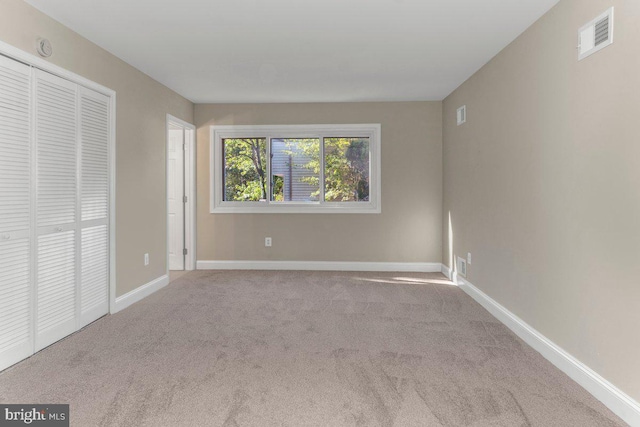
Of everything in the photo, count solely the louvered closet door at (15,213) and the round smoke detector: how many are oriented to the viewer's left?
0

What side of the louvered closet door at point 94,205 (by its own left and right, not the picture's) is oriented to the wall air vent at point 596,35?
front

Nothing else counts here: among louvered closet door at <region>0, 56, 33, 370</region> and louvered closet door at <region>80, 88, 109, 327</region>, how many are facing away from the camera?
0

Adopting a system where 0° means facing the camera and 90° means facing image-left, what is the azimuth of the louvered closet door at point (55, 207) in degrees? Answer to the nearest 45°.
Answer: approximately 315°

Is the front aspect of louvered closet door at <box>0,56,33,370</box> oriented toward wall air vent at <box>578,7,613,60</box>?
yes

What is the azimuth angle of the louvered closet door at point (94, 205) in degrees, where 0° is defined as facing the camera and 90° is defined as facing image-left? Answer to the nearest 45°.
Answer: approximately 315°

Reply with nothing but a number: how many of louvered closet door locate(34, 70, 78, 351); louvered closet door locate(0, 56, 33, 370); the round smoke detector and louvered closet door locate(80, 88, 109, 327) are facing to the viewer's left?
0

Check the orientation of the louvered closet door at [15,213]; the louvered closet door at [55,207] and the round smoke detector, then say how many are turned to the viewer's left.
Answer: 0

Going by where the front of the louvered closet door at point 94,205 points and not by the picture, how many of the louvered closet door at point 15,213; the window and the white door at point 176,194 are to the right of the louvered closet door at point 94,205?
1

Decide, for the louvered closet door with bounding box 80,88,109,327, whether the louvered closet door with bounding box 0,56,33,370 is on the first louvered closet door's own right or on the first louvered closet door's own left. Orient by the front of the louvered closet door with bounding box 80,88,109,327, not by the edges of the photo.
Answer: on the first louvered closet door's own right

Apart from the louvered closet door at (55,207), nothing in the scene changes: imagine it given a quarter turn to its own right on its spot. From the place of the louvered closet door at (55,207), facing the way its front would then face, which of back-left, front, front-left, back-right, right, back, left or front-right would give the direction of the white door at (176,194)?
back

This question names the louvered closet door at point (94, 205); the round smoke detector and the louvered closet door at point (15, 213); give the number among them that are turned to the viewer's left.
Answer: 0

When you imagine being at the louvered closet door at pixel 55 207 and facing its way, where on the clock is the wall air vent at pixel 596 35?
The wall air vent is roughly at 12 o'clock from the louvered closet door.
